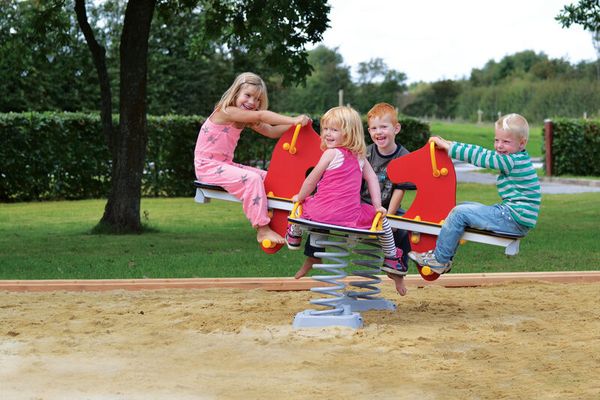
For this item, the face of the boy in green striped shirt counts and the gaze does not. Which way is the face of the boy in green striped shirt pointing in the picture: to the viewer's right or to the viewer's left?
to the viewer's left

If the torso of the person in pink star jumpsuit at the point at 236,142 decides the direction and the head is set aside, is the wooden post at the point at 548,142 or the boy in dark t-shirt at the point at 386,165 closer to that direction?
the boy in dark t-shirt

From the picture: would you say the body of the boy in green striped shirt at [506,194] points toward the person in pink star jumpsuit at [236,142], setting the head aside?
yes

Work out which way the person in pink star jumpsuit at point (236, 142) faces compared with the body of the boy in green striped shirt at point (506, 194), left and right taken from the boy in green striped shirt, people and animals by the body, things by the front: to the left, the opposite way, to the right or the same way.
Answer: the opposite way

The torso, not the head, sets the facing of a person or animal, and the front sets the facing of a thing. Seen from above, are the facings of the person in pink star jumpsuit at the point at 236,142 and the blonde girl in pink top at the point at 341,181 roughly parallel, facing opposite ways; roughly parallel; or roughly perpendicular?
roughly perpendicular

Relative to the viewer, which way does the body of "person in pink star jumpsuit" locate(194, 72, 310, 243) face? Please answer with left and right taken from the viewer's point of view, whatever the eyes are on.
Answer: facing to the right of the viewer

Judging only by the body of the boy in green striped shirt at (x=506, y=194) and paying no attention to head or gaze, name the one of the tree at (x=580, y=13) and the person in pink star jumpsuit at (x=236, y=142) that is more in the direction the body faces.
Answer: the person in pink star jumpsuit

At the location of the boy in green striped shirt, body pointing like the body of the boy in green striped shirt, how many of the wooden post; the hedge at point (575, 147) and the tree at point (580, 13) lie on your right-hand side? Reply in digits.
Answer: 3

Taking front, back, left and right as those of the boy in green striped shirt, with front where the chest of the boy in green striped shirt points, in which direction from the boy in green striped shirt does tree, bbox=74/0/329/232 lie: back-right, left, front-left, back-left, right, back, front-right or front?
front-right

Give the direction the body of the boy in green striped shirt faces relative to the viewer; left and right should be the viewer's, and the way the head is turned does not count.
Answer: facing to the left of the viewer

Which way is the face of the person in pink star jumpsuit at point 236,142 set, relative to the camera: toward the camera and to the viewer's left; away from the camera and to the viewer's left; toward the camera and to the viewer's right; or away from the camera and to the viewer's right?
toward the camera and to the viewer's right

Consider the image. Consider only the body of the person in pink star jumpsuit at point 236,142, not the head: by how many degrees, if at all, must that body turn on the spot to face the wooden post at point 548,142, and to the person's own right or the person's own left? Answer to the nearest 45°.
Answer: approximately 45° to the person's own left
